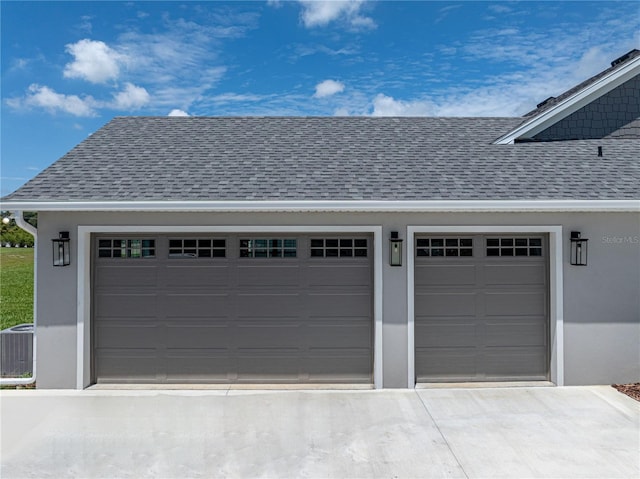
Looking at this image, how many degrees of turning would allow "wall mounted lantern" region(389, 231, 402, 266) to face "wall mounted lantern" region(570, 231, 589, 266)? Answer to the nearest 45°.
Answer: approximately 90° to its left

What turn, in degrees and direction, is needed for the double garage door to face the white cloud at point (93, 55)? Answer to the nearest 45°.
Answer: approximately 135° to its right

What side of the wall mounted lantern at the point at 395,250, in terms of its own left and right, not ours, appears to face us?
front

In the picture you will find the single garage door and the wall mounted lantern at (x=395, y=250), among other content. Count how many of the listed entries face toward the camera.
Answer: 2

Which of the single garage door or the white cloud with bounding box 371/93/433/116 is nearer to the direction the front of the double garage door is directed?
the single garage door

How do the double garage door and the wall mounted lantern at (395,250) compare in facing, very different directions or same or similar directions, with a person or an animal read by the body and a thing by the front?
same or similar directions

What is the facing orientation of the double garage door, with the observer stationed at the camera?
facing the viewer

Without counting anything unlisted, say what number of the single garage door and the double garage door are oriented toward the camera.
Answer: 2

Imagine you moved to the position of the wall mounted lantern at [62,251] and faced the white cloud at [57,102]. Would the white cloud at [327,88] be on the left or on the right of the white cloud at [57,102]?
right

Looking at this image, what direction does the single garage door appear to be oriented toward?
toward the camera
